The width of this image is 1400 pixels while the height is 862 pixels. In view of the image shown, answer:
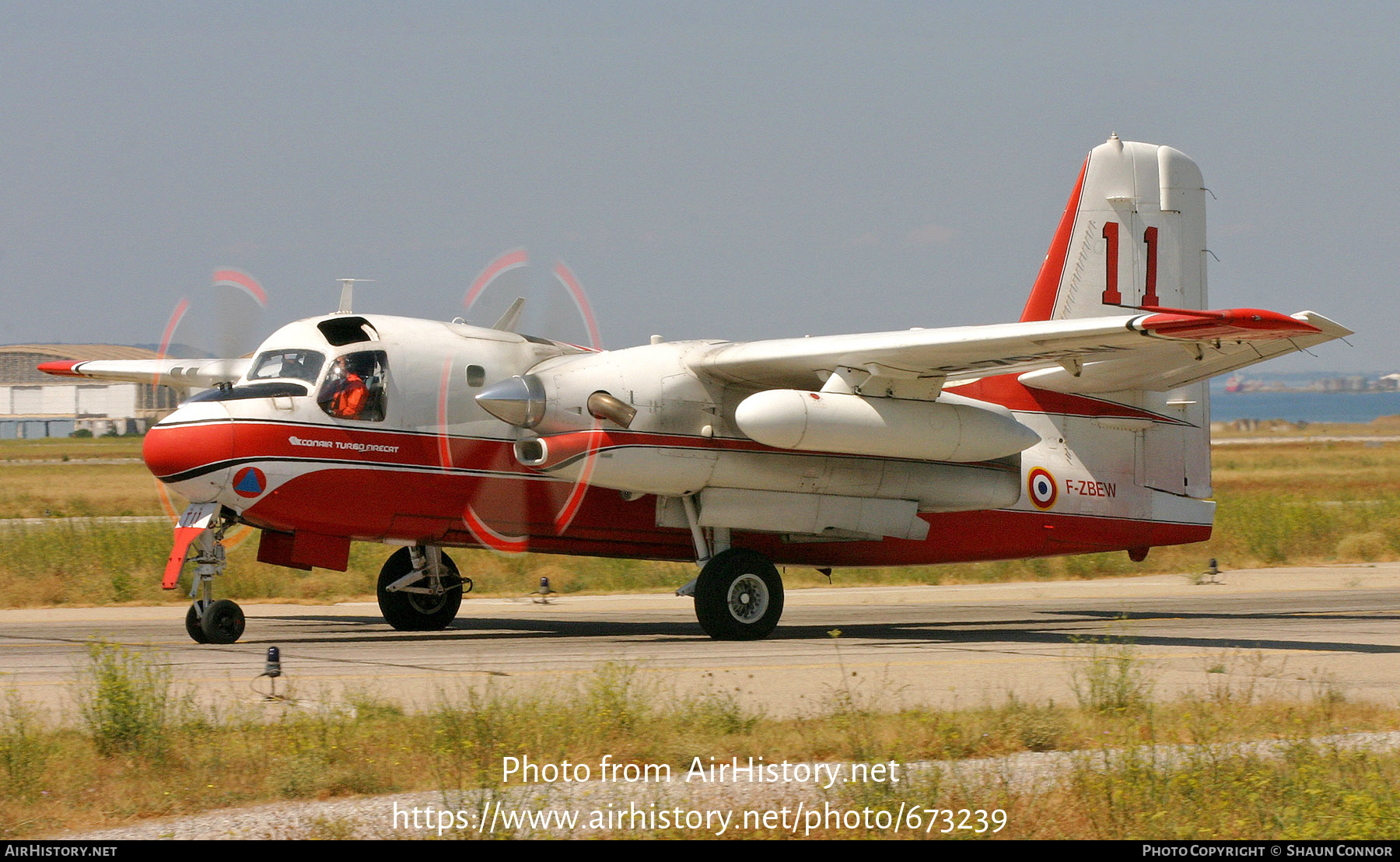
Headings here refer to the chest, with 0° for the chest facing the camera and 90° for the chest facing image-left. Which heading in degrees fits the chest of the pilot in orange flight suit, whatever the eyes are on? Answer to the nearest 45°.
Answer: approximately 45°

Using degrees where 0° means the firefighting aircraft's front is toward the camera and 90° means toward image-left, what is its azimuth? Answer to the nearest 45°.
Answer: approximately 45°
